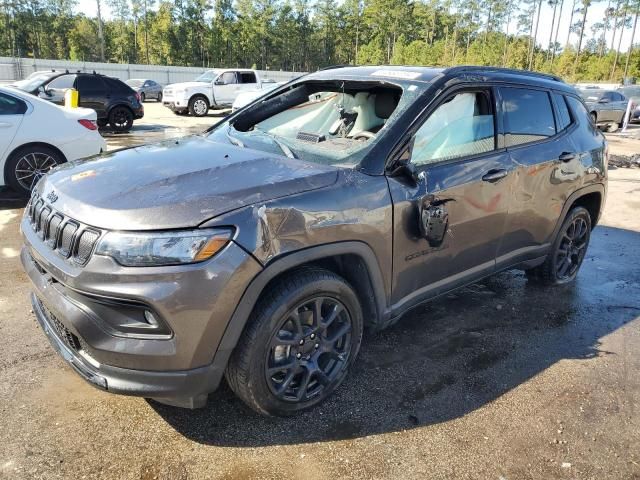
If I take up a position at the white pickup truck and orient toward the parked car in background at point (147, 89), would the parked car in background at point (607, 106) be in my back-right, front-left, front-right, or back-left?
back-right

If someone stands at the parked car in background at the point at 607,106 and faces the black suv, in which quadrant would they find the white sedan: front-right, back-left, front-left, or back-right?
front-left

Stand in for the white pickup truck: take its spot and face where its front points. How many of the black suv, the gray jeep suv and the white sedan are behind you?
0

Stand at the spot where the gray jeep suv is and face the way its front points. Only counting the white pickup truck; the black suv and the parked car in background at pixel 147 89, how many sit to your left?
0

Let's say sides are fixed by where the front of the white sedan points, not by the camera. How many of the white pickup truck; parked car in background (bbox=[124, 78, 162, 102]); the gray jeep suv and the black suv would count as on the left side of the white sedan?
1

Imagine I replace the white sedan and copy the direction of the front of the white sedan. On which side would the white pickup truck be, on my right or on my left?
on my right

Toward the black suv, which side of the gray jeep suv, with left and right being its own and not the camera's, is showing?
right

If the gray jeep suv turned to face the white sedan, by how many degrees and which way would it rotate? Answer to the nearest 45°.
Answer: approximately 90° to its right

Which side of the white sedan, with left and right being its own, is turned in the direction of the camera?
left

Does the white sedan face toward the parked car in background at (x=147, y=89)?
no

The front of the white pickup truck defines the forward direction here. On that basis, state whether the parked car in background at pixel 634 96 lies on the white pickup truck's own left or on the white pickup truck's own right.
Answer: on the white pickup truck's own left

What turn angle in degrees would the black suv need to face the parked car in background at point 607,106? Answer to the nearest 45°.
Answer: approximately 135° to its left

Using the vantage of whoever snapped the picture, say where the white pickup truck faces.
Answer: facing the viewer and to the left of the viewer

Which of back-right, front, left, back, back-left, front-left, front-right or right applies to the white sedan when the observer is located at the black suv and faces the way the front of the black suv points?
front-left

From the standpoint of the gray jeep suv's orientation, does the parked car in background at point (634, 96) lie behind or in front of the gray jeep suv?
behind

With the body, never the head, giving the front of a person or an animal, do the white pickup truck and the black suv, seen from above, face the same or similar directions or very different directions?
same or similar directions

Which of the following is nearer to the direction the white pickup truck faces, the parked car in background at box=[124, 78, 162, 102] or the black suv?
the black suv

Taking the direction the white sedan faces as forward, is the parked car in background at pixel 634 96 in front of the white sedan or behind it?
behind

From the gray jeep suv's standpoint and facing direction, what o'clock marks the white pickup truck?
The white pickup truck is roughly at 4 o'clock from the gray jeep suv.
